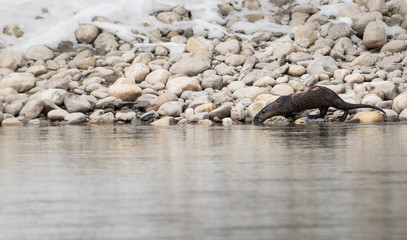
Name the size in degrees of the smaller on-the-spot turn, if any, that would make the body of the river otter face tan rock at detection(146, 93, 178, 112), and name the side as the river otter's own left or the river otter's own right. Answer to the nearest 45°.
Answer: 0° — it already faces it

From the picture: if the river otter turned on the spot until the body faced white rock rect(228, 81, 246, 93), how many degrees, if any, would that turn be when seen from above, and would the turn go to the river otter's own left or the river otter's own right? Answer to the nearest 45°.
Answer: approximately 45° to the river otter's own right

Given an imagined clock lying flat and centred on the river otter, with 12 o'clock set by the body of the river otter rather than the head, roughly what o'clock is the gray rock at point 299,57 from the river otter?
The gray rock is roughly at 3 o'clock from the river otter.

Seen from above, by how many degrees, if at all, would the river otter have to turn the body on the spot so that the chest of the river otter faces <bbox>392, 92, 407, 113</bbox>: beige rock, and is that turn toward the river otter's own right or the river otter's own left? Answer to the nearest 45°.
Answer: approximately 180°

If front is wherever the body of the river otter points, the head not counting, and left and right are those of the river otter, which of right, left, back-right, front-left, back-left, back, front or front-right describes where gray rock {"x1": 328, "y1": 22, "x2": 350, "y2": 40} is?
right

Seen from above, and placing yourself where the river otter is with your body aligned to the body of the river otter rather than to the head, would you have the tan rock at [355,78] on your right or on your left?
on your right

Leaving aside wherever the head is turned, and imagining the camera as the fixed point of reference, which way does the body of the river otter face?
to the viewer's left

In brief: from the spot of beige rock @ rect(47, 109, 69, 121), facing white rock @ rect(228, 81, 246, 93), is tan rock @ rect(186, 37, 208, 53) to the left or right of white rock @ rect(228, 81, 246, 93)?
left

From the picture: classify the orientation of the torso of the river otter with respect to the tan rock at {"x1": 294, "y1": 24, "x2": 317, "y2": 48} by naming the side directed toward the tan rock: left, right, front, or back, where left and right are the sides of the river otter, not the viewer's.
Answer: right

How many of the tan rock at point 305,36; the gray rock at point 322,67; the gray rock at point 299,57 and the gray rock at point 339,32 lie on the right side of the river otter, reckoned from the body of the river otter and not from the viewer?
4

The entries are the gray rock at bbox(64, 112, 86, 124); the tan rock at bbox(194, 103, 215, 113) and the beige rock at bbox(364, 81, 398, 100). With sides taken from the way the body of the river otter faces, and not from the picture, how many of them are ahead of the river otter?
2

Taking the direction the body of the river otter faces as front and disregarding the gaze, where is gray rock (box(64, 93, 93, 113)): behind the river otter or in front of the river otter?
in front

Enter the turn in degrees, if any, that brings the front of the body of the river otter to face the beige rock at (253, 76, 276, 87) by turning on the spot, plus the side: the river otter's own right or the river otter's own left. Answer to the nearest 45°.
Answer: approximately 45° to the river otter's own right
